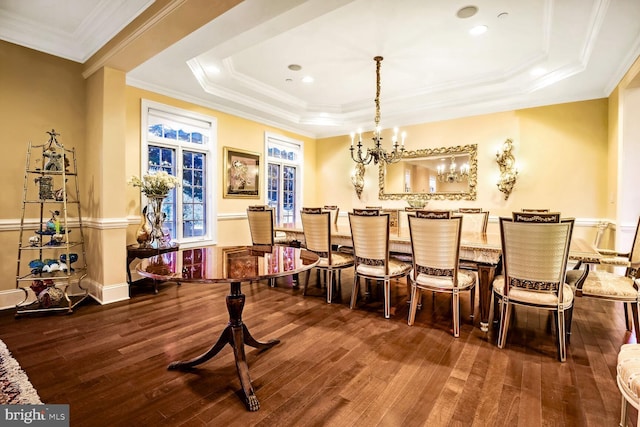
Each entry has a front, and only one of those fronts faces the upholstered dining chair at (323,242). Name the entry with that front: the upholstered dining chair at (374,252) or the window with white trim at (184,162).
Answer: the window with white trim

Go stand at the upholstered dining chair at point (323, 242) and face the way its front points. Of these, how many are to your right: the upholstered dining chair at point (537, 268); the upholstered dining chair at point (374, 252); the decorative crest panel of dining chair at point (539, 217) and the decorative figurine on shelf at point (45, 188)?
3

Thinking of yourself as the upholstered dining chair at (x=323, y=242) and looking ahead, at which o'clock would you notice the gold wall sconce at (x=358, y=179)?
The gold wall sconce is roughly at 11 o'clock from the upholstered dining chair.

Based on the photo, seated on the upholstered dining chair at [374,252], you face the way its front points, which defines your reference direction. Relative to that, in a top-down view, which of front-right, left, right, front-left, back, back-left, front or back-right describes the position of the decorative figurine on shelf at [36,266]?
back-left

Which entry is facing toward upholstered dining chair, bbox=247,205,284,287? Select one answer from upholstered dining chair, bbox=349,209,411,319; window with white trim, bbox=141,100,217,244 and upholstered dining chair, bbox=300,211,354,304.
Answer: the window with white trim

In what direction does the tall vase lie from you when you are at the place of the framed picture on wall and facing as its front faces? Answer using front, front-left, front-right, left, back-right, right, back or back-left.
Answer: right

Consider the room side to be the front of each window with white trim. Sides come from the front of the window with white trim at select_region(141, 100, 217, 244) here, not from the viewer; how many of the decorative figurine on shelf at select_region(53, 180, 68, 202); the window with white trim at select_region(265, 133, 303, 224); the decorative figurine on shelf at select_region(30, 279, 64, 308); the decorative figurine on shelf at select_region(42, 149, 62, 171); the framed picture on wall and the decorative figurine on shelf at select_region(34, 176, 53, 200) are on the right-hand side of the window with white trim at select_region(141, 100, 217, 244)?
4

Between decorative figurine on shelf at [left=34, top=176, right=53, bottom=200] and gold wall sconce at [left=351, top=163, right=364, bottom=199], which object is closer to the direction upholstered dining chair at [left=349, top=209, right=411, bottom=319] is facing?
the gold wall sconce

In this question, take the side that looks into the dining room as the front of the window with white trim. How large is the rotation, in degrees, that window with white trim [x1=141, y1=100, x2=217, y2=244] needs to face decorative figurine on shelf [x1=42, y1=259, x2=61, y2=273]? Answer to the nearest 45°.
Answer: approximately 90° to its right

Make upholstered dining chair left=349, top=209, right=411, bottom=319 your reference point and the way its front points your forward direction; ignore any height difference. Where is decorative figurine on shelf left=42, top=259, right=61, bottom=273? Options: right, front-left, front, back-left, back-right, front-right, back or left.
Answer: back-left
